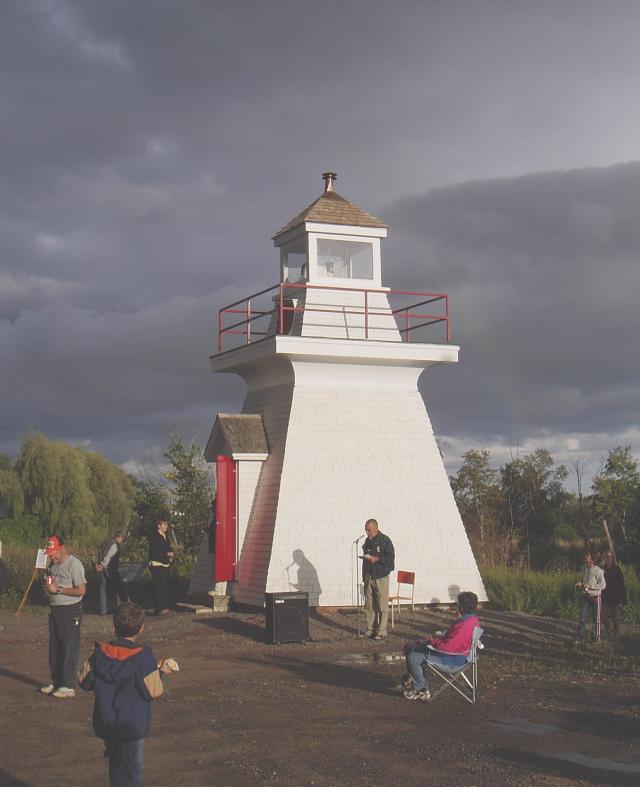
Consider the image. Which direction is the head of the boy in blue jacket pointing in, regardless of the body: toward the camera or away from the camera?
away from the camera

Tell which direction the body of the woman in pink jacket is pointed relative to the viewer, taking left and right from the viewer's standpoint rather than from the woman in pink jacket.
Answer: facing to the left of the viewer

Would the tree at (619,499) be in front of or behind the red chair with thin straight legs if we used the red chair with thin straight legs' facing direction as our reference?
behind

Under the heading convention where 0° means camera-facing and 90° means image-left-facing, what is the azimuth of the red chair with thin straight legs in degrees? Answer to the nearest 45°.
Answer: approximately 45°

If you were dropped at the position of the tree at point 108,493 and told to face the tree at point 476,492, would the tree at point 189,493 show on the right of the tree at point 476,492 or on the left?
right

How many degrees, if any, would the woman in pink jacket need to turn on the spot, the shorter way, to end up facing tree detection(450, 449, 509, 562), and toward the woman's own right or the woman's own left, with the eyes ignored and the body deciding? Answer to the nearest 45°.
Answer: approximately 90° to the woman's own right

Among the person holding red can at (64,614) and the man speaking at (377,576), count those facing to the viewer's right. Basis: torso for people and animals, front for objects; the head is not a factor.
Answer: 0
